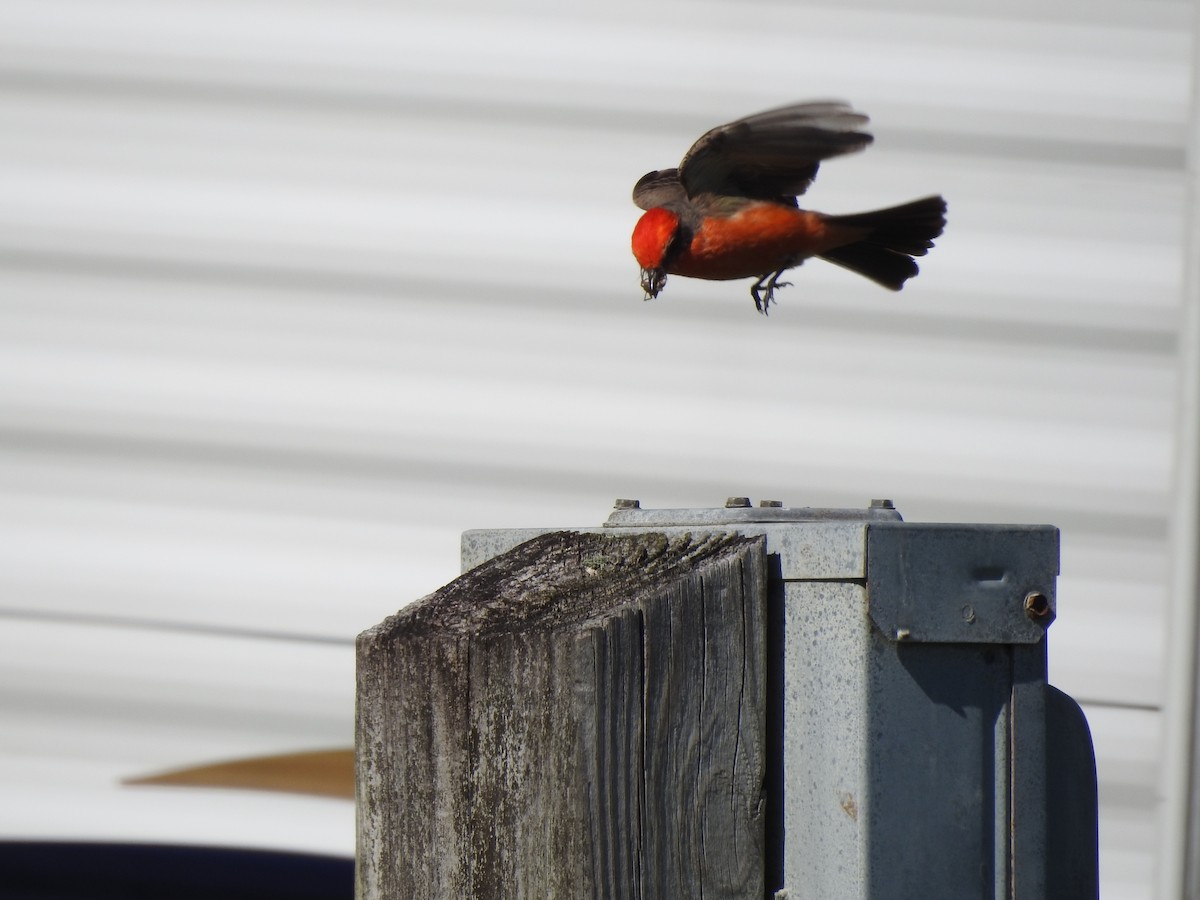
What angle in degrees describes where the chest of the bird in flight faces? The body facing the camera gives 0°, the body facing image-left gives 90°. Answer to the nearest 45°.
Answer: approximately 90°
